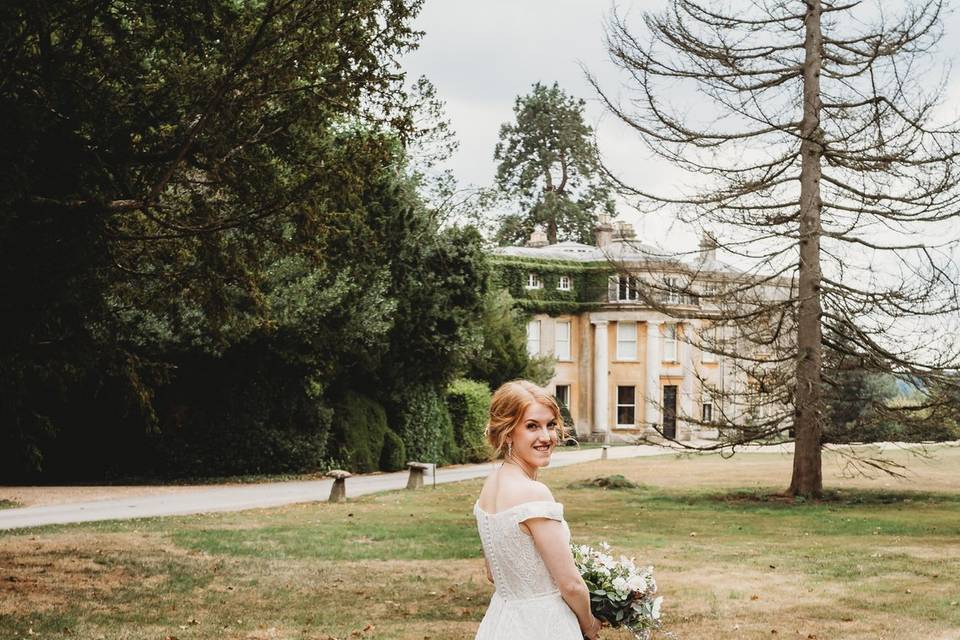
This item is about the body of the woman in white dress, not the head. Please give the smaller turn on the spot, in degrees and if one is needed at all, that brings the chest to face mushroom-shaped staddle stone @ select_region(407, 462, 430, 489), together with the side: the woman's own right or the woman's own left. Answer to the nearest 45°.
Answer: approximately 45° to the woman's own left

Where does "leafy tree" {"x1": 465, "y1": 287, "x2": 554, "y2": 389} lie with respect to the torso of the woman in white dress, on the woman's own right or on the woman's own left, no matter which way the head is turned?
on the woman's own left

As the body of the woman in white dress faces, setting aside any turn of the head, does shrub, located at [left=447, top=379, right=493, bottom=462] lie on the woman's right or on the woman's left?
on the woman's left

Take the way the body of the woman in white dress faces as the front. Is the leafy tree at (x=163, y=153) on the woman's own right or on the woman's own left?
on the woman's own left

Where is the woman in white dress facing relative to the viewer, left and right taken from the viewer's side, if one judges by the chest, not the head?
facing away from the viewer and to the right of the viewer

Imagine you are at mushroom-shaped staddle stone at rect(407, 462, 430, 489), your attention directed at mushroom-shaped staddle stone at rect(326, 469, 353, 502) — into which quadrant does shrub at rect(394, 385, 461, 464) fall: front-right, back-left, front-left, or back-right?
back-right
